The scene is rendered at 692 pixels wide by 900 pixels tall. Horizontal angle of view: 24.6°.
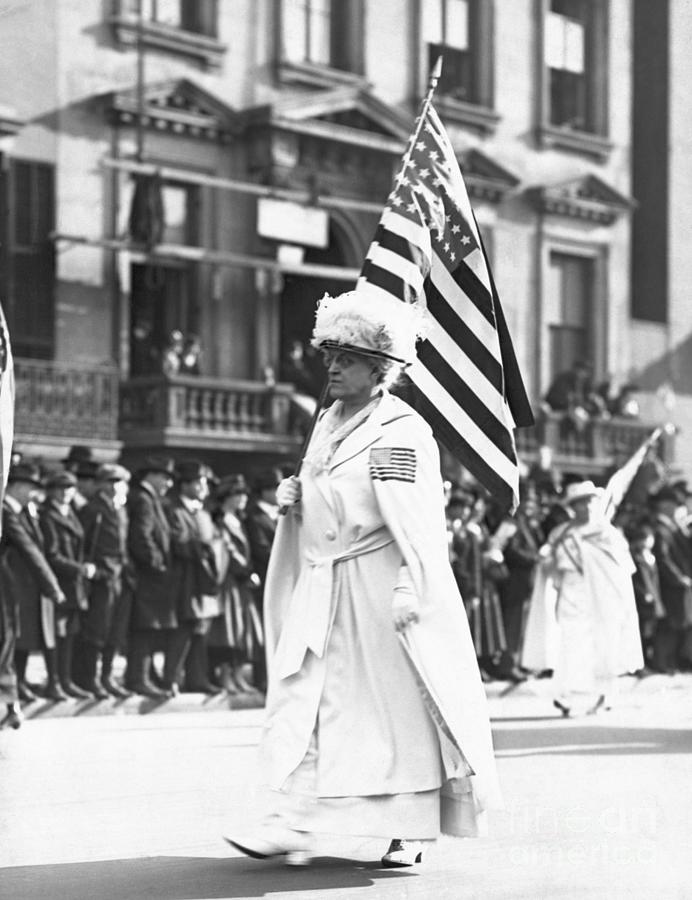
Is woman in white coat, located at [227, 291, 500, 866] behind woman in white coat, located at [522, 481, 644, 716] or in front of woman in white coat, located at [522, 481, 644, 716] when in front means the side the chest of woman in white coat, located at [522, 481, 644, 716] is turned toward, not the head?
in front

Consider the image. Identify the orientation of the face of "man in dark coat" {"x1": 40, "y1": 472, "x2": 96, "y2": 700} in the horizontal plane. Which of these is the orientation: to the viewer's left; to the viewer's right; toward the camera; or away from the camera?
to the viewer's right

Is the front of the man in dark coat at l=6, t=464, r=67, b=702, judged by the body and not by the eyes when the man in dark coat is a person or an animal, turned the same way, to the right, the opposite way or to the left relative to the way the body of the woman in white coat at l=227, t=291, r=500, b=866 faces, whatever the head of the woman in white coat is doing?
to the left

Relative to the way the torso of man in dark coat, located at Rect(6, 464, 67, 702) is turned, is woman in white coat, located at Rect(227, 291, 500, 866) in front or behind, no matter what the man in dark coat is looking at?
in front

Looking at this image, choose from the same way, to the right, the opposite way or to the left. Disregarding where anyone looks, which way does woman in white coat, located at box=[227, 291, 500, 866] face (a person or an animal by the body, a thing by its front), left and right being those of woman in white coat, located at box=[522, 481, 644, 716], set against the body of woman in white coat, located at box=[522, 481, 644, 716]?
the same way

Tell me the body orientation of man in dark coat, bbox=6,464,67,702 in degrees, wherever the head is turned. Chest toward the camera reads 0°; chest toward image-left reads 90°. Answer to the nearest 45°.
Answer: approximately 315°

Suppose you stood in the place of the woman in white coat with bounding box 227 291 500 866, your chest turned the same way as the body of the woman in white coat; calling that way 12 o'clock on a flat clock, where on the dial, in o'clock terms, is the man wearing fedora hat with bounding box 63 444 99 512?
The man wearing fedora hat is roughly at 4 o'clock from the woman in white coat.

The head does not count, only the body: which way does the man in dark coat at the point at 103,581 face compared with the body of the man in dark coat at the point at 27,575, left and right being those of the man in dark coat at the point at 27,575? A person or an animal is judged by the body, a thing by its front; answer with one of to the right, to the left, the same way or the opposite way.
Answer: the same way

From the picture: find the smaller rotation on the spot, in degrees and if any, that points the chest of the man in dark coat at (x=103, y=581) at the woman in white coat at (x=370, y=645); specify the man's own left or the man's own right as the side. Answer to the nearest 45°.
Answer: approximately 45° to the man's own right

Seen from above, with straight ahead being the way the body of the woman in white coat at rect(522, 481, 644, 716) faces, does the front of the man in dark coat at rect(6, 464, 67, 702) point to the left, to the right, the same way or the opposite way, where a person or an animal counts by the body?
to the left

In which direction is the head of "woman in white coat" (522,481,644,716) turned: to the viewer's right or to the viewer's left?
to the viewer's left

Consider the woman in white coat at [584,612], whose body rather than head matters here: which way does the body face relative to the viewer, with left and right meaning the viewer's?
facing the viewer and to the left of the viewer

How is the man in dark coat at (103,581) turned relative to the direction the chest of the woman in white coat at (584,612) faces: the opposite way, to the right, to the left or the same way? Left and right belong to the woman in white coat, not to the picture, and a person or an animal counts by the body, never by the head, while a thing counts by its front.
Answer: to the left

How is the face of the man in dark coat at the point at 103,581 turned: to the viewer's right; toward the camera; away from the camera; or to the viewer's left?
to the viewer's right

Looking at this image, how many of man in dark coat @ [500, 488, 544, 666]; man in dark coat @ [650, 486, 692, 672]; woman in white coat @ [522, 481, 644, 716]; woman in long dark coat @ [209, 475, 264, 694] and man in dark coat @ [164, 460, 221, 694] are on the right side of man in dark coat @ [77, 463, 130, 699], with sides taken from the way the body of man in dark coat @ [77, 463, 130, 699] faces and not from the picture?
0

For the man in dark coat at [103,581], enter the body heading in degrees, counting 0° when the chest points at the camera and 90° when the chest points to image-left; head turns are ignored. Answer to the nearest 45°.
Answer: approximately 315°
